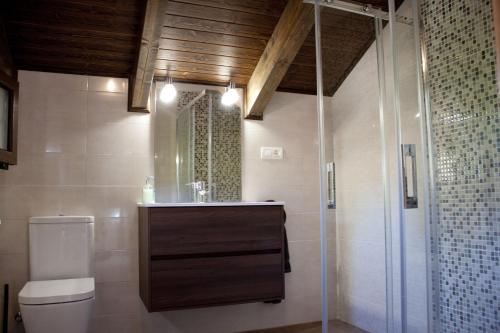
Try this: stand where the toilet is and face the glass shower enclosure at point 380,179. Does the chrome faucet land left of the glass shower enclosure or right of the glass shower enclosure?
left

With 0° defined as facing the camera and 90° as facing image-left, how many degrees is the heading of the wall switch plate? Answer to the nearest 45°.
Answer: approximately 0°

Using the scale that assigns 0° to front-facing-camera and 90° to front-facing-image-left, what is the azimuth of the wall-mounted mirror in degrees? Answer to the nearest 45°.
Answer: approximately 0°

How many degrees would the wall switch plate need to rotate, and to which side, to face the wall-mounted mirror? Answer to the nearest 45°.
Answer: approximately 45° to its right

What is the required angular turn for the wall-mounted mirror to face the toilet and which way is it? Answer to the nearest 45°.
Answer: approximately 90° to its right

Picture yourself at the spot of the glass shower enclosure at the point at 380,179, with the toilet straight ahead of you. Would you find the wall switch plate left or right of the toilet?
right

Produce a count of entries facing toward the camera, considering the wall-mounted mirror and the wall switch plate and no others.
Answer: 2
